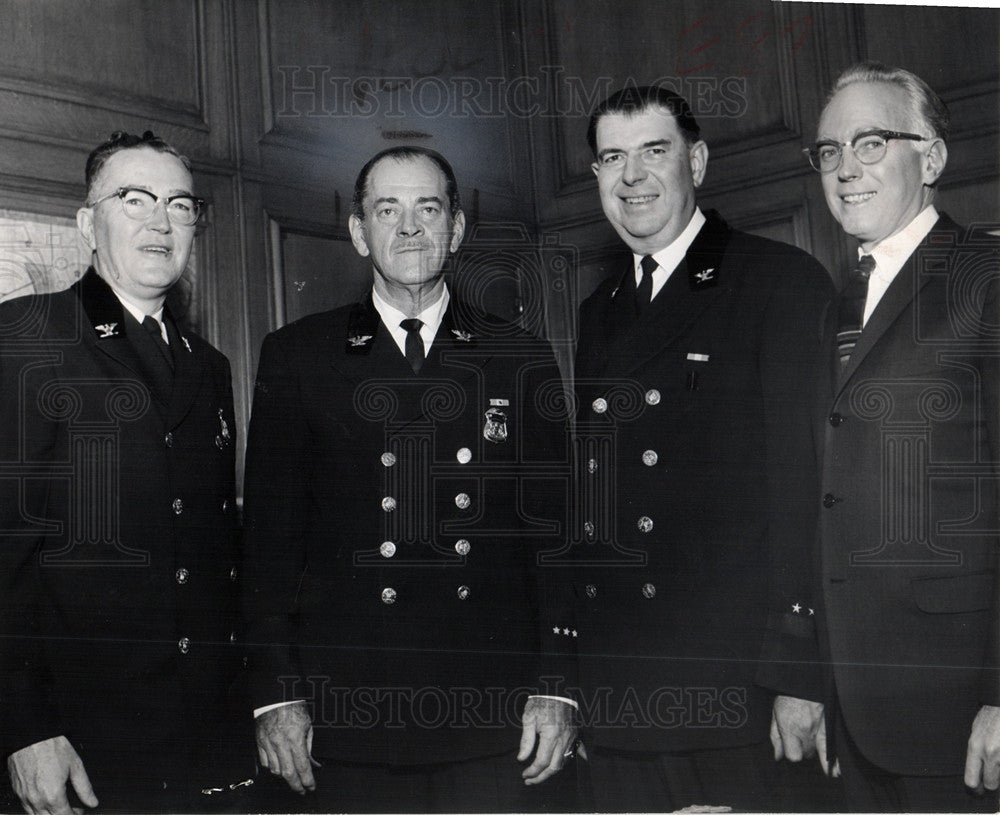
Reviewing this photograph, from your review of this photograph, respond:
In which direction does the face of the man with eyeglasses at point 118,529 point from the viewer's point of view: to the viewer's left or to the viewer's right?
to the viewer's right

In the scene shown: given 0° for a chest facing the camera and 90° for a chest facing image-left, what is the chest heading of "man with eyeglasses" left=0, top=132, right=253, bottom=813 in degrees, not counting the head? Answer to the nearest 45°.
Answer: approximately 315°

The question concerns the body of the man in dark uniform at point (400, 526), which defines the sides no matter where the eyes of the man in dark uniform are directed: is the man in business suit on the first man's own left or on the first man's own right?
on the first man's own left

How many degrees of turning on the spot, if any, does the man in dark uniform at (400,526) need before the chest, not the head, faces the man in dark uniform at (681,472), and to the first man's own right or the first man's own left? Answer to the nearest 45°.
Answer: approximately 90° to the first man's own left

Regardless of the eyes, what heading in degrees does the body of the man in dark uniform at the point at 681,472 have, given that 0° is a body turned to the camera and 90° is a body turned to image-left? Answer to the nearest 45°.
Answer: approximately 45°

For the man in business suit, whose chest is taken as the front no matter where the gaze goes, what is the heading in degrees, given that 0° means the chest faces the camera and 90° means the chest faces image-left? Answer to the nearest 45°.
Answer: approximately 45°
